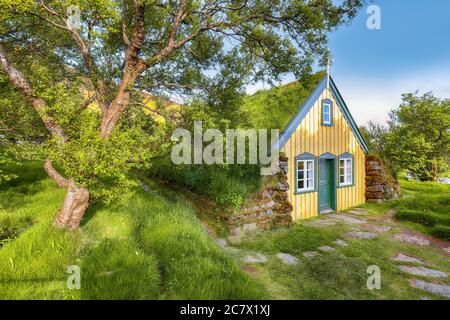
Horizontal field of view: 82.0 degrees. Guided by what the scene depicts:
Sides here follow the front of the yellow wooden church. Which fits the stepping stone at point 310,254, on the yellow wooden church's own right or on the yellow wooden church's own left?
on the yellow wooden church's own right

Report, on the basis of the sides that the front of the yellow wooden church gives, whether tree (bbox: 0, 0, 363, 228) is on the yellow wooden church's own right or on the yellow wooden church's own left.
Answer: on the yellow wooden church's own right

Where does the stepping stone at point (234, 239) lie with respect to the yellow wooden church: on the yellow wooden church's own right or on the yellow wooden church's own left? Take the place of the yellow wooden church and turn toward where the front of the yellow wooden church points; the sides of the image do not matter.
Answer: on the yellow wooden church's own right

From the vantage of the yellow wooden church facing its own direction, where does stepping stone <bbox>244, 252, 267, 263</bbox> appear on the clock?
The stepping stone is roughly at 2 o'clock from the yellow wooden church.

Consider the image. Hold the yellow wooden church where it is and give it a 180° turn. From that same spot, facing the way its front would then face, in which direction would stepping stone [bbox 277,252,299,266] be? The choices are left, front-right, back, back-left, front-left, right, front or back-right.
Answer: back-left

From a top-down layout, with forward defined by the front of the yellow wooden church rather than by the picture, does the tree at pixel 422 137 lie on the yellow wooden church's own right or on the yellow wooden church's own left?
on the yellow wooden church's own left

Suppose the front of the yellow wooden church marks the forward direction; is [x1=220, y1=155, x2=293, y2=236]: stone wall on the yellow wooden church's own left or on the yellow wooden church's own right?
on the yellow wooden church's own right

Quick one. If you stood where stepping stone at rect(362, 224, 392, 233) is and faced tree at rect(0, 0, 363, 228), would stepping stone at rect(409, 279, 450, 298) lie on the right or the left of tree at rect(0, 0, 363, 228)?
left

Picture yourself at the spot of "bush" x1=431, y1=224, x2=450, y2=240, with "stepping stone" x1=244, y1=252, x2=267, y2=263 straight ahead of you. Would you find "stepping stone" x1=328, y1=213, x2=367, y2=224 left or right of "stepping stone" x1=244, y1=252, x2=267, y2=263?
right

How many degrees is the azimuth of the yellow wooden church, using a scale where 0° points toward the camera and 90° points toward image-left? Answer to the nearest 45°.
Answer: approximately 315°

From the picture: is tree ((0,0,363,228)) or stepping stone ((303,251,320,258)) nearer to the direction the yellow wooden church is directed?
the stepping stone

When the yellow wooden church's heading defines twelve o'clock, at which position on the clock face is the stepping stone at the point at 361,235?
The stepping stone is roughly at 1 o'clock from the yellow wooden church.
